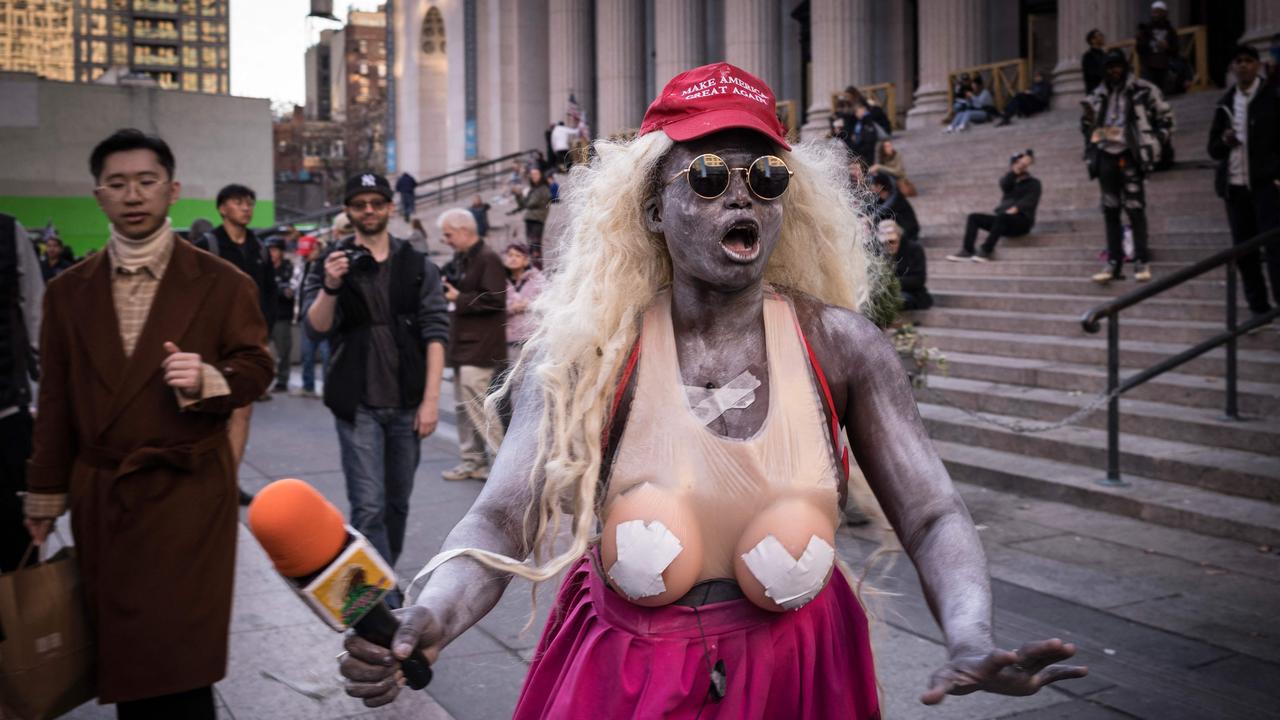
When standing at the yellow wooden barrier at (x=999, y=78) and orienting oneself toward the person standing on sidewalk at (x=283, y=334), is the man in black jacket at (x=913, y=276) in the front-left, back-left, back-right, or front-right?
front-left

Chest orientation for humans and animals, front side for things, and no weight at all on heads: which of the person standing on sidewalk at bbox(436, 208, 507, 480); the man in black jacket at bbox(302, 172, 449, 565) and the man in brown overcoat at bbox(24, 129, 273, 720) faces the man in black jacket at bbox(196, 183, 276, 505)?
the person standing on sidewalk

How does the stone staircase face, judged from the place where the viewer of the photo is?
facing the viewer and to the left of the viewer

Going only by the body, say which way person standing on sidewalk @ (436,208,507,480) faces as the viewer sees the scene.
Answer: to the viewer's left

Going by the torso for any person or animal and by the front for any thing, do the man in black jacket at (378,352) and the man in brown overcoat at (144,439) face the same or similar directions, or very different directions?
same or similar directions

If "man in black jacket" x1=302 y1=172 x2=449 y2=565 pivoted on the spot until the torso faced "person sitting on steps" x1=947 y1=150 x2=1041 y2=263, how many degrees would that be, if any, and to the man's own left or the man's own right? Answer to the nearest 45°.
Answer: approximately 135° to the man's own left

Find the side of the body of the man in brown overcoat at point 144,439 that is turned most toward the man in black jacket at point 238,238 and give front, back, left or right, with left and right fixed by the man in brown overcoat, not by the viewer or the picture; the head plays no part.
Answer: back

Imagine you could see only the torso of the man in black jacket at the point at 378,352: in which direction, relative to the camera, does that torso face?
toward the camera

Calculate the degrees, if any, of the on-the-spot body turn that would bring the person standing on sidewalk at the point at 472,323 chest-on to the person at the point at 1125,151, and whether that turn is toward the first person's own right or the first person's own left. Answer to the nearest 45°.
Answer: approximately 180°

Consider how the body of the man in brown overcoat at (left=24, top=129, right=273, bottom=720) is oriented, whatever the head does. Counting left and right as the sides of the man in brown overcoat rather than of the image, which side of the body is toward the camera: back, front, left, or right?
front

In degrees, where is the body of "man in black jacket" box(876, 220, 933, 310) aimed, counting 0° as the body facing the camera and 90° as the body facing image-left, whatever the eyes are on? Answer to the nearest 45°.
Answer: approximately 45°

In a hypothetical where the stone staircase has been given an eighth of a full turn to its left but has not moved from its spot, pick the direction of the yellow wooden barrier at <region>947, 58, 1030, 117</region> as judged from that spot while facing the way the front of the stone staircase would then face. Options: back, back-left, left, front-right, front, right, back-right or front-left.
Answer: back

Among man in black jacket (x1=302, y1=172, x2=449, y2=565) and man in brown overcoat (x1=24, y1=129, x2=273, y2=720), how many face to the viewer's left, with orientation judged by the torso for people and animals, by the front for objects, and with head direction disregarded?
0

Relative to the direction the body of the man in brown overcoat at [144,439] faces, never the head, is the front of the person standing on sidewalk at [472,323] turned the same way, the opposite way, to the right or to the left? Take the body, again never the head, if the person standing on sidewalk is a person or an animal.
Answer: to the right

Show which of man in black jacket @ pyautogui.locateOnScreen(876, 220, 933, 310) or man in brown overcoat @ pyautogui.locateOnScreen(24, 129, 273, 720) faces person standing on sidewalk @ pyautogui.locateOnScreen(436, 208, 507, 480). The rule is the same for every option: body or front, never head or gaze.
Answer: the man in black jacket

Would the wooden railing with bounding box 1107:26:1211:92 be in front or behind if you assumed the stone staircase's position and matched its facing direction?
behind
